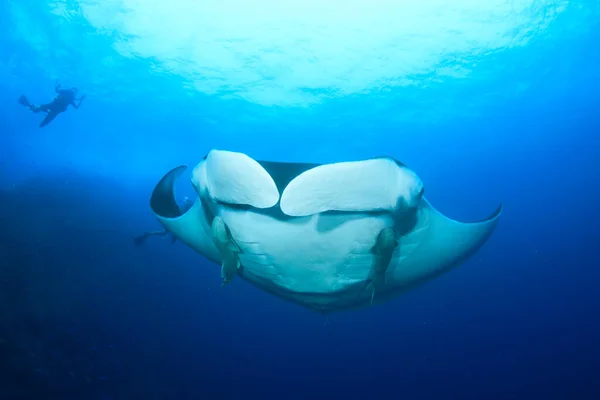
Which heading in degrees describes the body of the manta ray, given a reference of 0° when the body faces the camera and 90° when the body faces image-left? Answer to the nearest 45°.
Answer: approximately 0°
